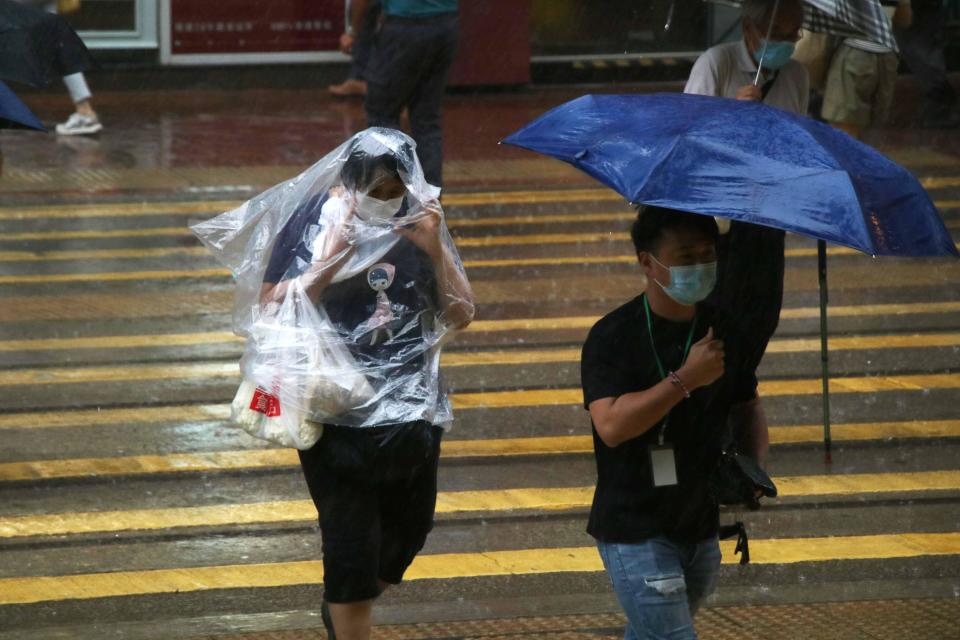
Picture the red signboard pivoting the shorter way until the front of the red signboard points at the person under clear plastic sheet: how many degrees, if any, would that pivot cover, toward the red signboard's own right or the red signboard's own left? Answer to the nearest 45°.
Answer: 0° — it already faces them

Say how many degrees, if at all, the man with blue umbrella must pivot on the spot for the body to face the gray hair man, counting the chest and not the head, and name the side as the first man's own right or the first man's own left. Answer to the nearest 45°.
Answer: approximately 135° to the first man's own left

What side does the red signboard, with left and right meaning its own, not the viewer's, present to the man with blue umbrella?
front

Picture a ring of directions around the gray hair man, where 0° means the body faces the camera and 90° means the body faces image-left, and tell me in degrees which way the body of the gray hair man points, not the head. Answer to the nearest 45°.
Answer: approximately 315°

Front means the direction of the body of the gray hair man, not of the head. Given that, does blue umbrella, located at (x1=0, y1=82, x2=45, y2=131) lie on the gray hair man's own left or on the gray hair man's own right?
on the gray hair man's own right

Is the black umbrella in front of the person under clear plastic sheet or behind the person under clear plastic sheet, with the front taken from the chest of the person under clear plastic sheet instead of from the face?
behind

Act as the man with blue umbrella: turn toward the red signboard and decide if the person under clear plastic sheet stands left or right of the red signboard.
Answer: left

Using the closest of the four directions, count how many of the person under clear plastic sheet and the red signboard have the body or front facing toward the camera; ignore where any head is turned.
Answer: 2

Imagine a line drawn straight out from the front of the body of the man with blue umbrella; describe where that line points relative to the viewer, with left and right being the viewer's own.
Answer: facing the viewer and to the right of the viewer

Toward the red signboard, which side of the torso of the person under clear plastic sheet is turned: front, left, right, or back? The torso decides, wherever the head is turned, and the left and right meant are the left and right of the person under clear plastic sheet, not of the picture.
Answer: back

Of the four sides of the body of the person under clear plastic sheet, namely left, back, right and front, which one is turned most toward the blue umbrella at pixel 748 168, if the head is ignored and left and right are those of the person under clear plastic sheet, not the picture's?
left

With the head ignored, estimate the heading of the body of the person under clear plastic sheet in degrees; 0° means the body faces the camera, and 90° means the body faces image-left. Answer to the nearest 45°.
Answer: approximately 0°

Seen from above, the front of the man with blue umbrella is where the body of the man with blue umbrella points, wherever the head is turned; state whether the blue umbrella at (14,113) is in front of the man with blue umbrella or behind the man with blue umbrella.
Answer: behind
